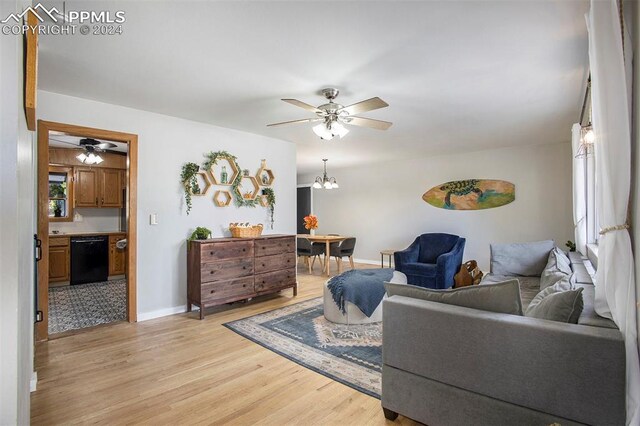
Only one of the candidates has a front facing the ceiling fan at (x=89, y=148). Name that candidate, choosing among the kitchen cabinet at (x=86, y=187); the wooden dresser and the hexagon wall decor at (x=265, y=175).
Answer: the kitchen cabinet

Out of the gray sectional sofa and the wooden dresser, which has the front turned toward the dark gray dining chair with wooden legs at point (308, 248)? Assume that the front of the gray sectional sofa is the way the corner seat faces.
the gray sectional sofa

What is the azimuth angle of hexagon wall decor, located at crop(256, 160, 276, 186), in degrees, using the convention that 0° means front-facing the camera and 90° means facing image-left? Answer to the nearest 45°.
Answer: approximately 315°

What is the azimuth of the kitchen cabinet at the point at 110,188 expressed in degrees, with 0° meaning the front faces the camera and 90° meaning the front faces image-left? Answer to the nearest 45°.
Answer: approximately 0°

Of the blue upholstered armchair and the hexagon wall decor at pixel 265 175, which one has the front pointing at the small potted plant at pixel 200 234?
the blue upholstered armchair

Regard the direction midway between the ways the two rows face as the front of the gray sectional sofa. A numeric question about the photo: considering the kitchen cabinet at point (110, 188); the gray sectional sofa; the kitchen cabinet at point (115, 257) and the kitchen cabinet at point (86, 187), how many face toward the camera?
3

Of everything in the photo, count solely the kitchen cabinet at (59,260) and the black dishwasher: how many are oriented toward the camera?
2
